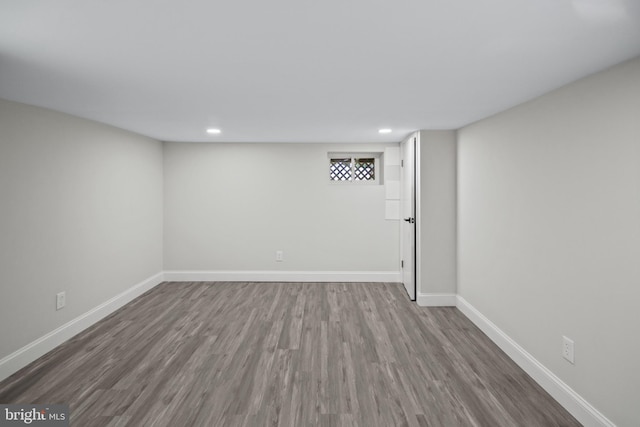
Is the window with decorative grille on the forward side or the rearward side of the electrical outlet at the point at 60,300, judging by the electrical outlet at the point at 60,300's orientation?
on the forward side

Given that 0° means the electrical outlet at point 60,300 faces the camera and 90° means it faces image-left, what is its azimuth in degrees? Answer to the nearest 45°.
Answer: approximately 315°

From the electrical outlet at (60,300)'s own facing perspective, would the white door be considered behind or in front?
in front
